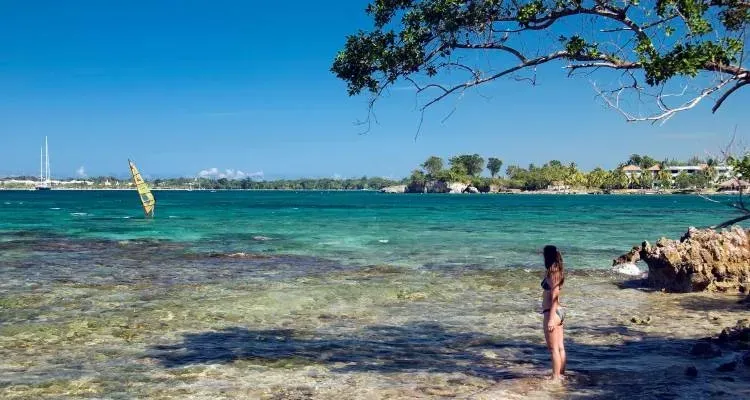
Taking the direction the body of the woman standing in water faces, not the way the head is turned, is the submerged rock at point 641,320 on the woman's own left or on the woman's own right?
on the woman's own right

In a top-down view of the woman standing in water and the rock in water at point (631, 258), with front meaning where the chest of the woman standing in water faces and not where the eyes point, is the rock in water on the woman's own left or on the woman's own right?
on the woman's own right

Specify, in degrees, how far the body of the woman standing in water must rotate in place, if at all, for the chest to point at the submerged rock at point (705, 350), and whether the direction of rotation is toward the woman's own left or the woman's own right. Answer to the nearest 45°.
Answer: approximately 135° to the woman's own right
